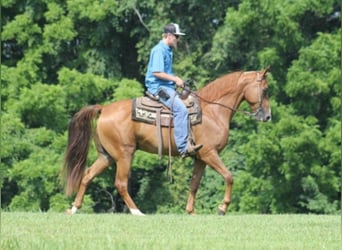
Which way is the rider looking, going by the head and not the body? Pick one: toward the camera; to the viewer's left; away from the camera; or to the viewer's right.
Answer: to the viewer's right

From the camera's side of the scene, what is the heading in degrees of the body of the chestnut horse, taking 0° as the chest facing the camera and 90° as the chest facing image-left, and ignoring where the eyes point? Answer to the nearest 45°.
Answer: approximately 270°

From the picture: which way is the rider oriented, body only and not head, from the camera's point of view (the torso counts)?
to the viewer's right
